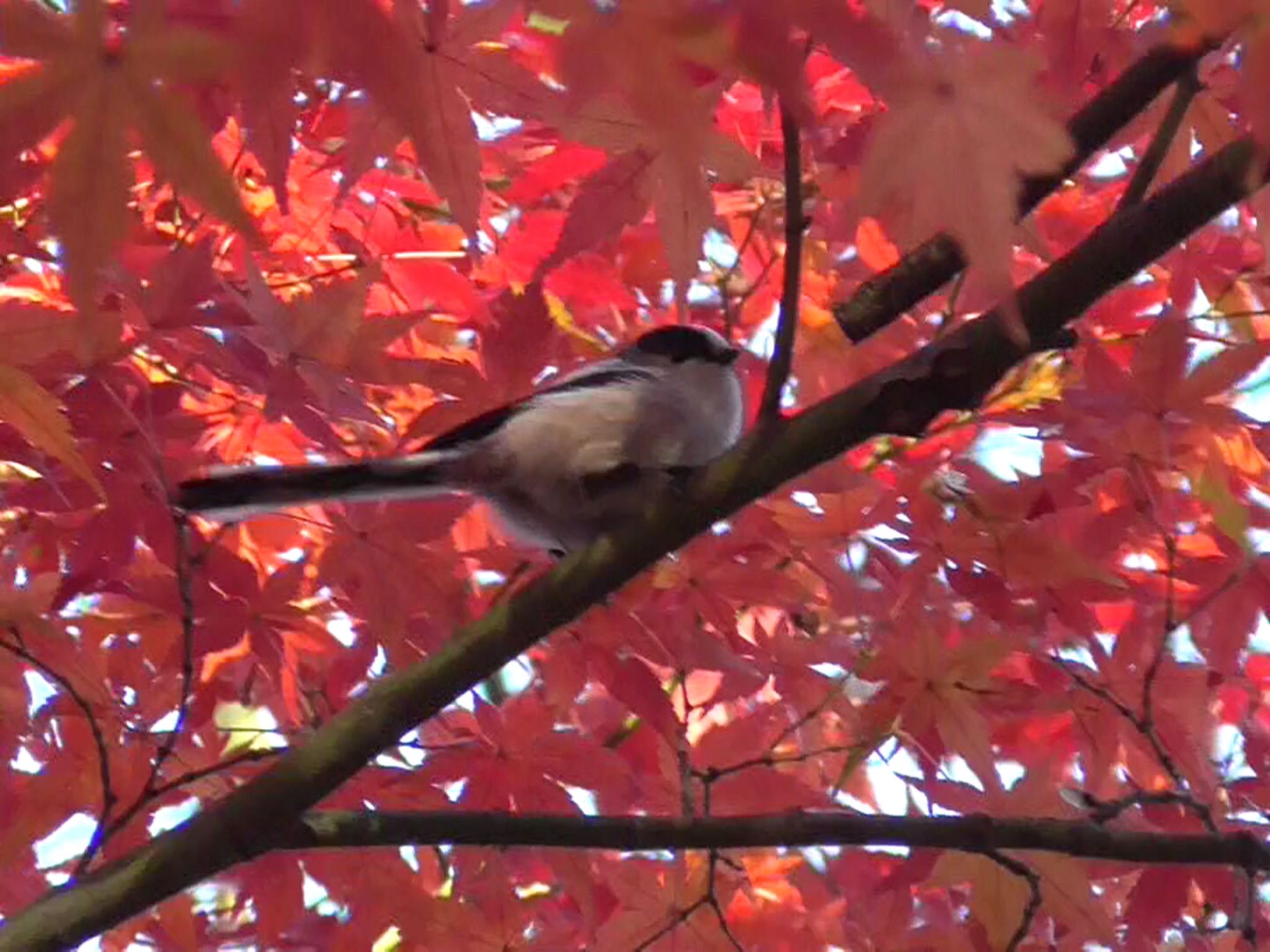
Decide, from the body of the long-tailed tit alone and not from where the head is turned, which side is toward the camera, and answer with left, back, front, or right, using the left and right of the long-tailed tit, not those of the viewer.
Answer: right

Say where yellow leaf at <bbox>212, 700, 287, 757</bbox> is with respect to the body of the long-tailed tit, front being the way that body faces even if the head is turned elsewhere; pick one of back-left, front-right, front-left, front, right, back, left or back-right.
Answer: back-left

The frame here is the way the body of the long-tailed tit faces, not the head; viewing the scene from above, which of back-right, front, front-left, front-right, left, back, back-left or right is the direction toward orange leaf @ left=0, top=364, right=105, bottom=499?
back-right
